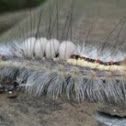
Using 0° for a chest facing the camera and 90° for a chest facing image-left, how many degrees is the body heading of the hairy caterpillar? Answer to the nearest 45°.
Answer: approximately 90°
